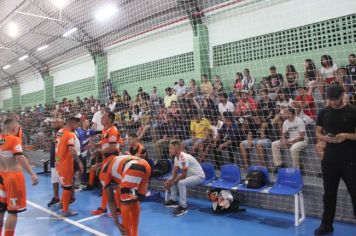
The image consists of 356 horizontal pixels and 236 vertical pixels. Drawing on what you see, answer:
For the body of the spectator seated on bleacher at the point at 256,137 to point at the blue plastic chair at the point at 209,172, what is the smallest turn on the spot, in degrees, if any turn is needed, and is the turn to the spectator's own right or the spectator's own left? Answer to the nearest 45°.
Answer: approximately 45° to the spectator's own right

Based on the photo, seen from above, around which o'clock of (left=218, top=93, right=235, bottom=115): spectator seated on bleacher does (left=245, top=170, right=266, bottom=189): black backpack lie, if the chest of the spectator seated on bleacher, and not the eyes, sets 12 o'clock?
The black backpack is roughly at 10 o'clock from the spectator seated on bleacher.

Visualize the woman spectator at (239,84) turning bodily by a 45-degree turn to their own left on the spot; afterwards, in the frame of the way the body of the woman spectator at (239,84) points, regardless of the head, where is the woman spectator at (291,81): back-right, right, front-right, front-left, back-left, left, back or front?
front-left

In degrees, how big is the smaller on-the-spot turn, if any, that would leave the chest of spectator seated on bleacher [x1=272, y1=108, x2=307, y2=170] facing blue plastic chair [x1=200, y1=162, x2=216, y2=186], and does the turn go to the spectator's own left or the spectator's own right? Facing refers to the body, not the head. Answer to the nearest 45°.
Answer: approximately 45° to the spectator's own right

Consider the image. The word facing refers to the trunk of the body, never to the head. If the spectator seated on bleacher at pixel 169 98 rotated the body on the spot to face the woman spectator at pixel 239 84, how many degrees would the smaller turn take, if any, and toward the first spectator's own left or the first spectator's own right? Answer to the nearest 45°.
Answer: approximately 90° to the first spectator's own left

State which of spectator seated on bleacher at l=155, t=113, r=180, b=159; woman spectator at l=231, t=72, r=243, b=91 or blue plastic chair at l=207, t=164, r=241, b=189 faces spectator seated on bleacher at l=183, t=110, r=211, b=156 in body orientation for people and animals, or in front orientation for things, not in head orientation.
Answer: the woman spectator

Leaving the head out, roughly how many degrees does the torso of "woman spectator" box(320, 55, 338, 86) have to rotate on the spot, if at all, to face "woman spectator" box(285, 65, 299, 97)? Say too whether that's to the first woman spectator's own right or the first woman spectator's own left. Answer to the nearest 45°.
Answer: approximately 45° to the first woman spectator's own right
